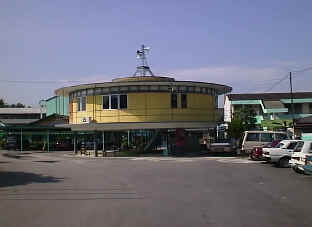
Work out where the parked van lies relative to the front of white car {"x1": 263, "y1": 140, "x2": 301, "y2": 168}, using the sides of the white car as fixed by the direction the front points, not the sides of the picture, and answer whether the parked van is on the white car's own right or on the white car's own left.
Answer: on the white car's own right

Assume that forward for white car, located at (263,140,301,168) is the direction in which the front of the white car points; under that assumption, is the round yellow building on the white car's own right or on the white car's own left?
on the white car's own right

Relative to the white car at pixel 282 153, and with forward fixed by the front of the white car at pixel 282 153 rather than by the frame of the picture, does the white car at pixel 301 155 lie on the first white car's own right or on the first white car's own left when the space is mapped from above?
on the first white car's own left
